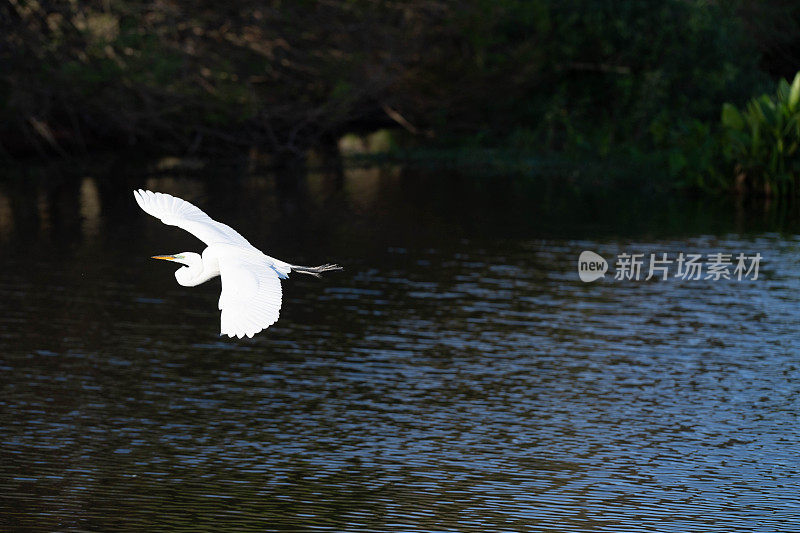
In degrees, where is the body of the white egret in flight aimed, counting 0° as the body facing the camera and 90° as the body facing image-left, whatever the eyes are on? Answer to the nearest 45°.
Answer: approximately 90°
